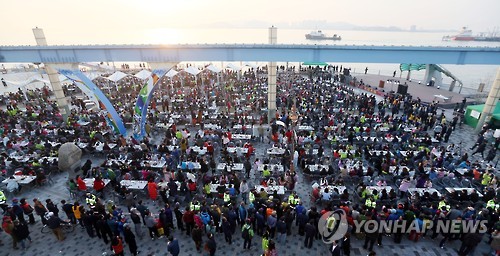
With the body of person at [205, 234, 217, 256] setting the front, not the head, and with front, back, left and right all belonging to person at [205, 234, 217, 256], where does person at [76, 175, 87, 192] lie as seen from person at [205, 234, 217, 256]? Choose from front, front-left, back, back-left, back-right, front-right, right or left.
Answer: front-left

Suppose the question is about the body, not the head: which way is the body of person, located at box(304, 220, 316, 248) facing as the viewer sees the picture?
away from the camera

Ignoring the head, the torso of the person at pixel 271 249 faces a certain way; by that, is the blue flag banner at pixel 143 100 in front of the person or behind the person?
in front

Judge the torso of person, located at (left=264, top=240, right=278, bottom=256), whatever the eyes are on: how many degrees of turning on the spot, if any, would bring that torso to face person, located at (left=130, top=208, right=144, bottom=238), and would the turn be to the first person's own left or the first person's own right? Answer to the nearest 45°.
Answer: approximately 90° to the first person's own left

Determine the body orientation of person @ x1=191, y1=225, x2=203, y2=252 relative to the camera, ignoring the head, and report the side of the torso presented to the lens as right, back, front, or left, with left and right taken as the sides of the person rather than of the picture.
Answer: back

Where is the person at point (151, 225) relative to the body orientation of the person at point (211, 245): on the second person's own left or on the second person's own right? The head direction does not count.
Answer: on the second person's own left

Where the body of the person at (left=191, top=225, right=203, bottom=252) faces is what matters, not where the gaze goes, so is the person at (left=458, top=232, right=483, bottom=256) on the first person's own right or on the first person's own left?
on the first person's own right

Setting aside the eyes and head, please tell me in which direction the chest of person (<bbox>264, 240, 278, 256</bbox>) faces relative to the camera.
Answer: away from the camera

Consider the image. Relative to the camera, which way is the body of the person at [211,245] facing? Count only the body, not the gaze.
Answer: away from the camera

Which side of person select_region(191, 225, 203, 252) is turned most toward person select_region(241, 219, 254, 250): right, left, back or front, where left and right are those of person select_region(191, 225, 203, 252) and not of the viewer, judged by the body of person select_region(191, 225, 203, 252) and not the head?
right

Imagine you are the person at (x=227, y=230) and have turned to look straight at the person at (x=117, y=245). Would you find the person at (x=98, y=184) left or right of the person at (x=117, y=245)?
right

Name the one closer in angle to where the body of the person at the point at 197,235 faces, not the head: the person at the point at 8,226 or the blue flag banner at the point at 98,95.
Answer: the blue flag banner
